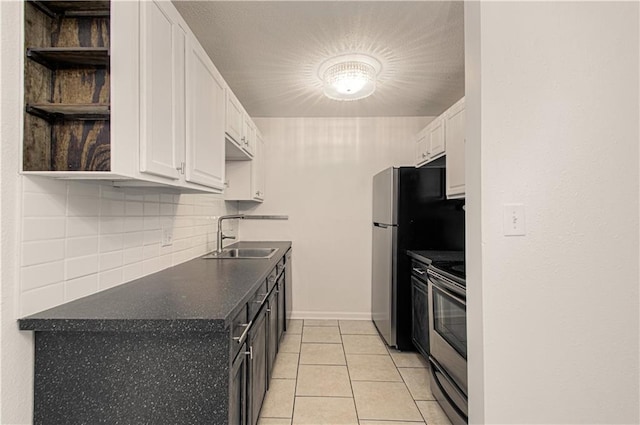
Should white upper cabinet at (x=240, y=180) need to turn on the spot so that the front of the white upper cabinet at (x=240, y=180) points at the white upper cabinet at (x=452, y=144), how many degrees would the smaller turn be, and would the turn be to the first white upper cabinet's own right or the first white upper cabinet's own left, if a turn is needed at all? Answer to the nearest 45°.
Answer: approximately 45° to the first white upper cabinet's own right

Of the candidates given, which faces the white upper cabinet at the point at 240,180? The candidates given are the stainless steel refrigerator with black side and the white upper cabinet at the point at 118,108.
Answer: the stainless steel refrigerator with black side

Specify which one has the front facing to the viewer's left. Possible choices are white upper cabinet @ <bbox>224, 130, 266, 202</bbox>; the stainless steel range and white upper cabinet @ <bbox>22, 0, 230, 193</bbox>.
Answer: the stainless steel range

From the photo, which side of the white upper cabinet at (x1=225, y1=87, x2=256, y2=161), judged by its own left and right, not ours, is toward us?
right

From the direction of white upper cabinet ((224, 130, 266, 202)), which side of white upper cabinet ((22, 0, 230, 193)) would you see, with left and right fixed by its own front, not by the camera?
left

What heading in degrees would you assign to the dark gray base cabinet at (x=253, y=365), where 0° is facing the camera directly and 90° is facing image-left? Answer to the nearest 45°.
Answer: approximately 270°

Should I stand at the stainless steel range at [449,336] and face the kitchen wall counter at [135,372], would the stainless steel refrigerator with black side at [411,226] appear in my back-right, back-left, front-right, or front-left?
back-right

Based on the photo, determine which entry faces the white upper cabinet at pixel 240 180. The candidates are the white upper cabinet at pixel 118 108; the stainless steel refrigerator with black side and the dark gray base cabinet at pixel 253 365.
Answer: the stainless steel refrigerator with black side

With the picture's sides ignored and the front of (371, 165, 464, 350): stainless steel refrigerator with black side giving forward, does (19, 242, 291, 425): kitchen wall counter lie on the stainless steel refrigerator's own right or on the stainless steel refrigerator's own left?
on the stainless steel refrigerator's own left

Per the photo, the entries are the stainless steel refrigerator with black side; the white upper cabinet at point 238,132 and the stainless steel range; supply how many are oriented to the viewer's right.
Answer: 1

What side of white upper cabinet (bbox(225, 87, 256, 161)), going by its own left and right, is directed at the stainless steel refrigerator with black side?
front

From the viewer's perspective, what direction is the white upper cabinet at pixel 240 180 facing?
to the viewer's right

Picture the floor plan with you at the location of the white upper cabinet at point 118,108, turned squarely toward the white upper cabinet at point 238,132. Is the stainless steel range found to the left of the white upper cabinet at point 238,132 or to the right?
right

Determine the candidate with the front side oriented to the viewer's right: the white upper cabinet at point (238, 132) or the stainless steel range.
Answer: the white upper cabinet
